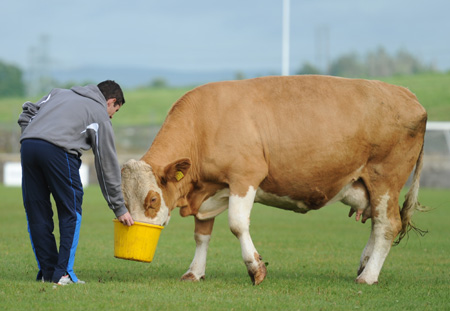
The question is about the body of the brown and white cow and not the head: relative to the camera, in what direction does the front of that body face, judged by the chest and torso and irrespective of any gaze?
to the viewer's left

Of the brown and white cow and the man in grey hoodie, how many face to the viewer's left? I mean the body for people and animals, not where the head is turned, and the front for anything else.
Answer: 1

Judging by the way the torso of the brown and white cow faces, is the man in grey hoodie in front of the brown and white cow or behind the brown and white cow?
in front

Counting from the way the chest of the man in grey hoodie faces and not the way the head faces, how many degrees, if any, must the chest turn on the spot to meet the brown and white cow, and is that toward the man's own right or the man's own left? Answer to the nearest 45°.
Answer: approximately 45° to the man's own right

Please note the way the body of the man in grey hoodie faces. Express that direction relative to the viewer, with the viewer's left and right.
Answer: facing away from the viewer and to the right of the viewer
